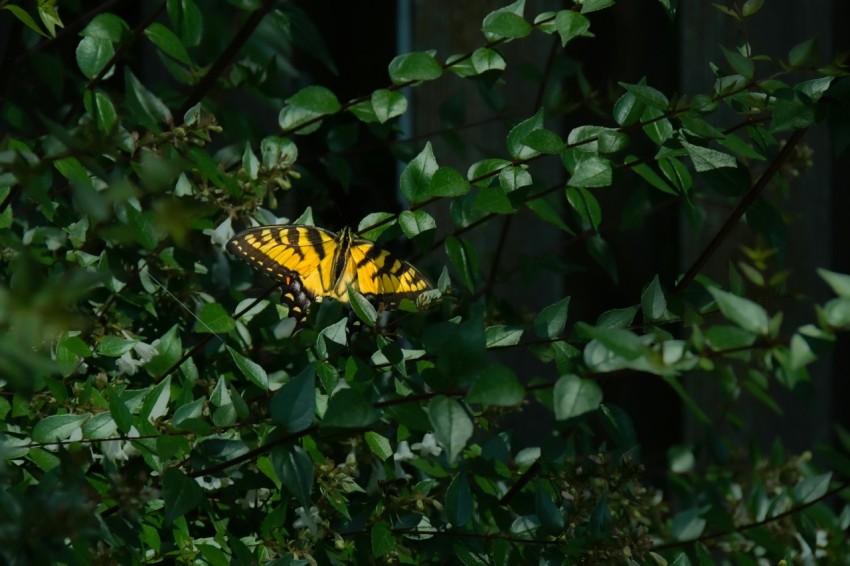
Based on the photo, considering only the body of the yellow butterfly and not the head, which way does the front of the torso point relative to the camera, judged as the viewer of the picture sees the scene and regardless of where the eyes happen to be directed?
away from the camera
